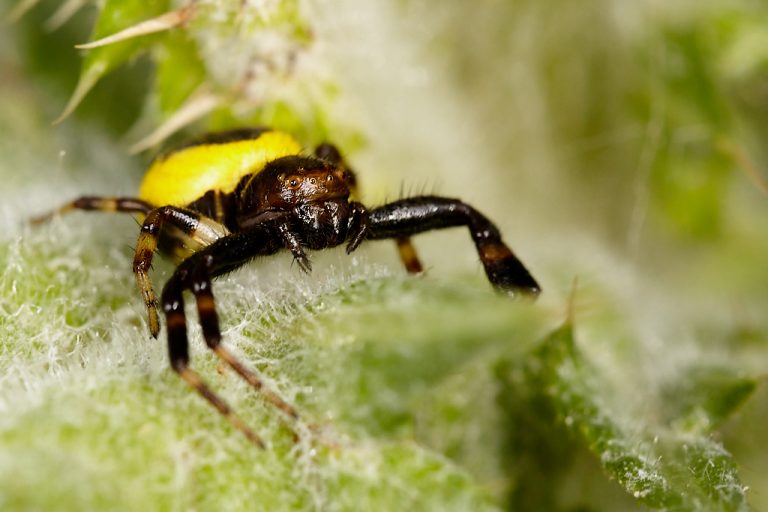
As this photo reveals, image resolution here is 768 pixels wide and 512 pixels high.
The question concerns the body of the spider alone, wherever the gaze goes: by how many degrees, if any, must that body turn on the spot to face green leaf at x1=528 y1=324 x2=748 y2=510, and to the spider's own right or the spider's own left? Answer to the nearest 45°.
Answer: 0° — it already faces it

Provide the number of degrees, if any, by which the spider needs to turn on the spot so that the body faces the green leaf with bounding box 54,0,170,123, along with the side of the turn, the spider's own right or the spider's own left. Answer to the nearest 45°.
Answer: approximately 135° to the spider's own right

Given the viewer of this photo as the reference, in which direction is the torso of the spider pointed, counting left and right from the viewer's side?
facing the viewer and to the right of the viewer
